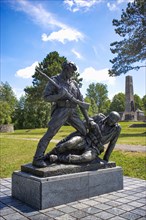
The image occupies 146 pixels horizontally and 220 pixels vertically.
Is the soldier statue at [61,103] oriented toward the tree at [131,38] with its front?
no

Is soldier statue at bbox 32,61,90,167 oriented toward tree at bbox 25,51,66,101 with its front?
no
